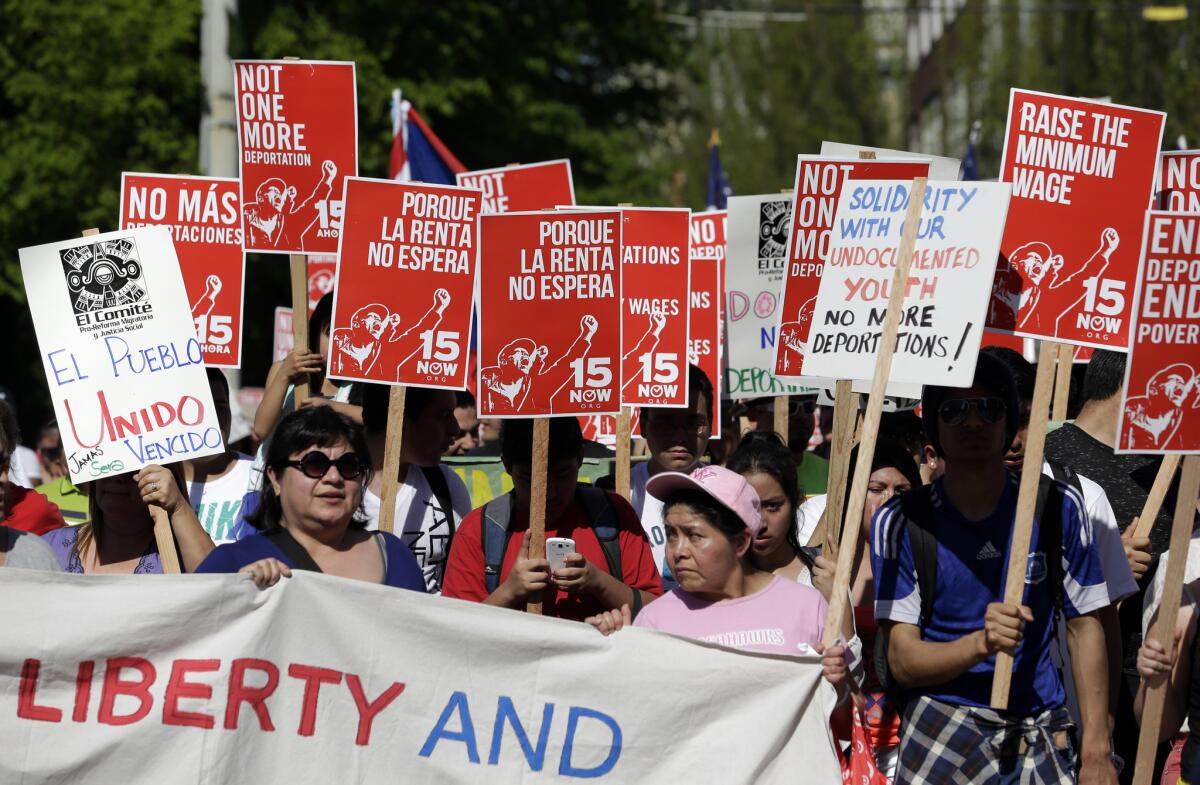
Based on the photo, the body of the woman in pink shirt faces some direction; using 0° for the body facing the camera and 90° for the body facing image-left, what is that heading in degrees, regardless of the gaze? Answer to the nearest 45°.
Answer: approximately 0°

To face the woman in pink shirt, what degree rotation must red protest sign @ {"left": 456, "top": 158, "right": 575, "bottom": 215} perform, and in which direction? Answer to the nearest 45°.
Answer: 0° — it already faces them

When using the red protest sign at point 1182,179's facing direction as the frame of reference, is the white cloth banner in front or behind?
in front

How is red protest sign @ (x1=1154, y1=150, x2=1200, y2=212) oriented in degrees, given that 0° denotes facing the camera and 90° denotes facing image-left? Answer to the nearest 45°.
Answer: approximately 0°

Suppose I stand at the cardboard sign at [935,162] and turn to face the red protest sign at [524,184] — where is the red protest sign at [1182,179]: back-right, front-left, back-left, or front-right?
back-right

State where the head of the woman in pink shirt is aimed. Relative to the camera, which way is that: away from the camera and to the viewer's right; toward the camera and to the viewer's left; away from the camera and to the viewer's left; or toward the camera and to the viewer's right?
toward the camera and to the viewer's left
